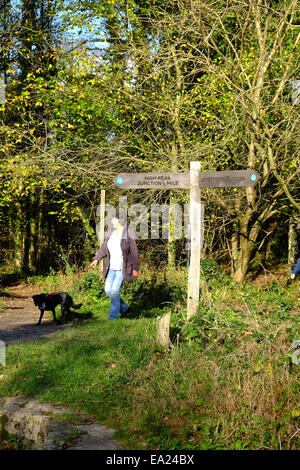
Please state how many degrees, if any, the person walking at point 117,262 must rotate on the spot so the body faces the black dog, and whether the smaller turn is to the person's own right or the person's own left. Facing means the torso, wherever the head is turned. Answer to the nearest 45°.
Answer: approximately 45° to the person's own right

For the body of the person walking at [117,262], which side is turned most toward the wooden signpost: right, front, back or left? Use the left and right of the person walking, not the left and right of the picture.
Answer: left

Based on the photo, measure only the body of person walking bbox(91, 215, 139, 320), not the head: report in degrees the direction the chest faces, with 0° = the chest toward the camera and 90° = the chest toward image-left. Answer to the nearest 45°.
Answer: approximately 45°

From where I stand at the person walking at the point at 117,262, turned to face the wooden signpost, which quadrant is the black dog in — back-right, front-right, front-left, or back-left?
back-right
